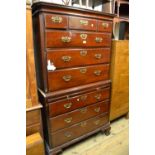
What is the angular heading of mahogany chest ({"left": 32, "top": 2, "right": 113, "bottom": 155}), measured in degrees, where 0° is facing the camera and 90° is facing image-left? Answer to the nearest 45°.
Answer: approximately 315°
